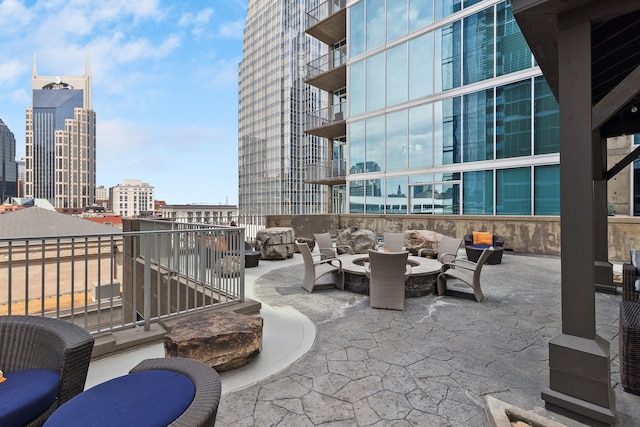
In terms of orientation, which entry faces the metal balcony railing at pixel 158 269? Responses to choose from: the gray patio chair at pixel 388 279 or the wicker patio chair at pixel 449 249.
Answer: the wicker patio chair

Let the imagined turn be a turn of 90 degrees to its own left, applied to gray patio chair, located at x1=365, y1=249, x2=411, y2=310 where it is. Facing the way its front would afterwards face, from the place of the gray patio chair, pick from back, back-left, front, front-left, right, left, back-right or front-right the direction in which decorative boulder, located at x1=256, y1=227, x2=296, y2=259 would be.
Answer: front-right

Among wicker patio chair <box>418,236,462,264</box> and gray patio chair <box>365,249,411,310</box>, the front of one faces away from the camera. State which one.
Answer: the gray patio chair

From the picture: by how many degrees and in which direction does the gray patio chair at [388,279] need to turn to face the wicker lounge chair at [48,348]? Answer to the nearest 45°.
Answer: approximately 135° to its left

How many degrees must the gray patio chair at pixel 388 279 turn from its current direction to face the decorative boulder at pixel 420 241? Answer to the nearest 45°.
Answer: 0° — it already faces it

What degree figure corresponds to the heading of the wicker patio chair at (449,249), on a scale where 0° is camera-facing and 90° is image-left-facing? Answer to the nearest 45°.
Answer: approximately 45°

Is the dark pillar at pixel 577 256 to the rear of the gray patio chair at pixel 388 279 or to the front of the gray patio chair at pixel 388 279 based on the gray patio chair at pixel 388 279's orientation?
to the rear

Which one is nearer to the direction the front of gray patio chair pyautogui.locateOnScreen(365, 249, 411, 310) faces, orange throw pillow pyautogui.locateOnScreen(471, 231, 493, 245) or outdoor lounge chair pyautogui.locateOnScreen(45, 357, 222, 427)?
the orange throw pillow

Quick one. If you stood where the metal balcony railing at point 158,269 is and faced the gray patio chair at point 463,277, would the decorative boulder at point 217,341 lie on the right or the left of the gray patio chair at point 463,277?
right

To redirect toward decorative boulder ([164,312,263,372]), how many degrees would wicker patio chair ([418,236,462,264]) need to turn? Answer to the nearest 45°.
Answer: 0° — it already faces it

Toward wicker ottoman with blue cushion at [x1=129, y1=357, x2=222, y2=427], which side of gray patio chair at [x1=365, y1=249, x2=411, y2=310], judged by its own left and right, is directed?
back

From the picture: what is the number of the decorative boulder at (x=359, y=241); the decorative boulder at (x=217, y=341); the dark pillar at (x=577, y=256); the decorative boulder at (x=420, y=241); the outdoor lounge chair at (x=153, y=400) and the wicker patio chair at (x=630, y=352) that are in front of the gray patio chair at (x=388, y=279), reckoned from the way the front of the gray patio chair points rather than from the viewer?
2

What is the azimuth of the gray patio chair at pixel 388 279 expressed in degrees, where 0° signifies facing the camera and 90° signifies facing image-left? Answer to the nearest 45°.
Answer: approximately 180°

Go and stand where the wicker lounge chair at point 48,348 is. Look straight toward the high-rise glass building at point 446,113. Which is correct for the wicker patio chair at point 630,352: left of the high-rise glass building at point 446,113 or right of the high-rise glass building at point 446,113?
right

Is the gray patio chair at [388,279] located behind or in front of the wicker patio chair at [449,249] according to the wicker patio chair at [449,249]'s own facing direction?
in front

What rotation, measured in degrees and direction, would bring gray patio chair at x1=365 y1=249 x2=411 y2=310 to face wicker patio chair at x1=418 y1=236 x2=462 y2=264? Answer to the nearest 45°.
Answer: approximately 45° to its right

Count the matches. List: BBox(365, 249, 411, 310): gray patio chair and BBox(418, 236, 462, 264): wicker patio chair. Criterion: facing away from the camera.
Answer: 1
